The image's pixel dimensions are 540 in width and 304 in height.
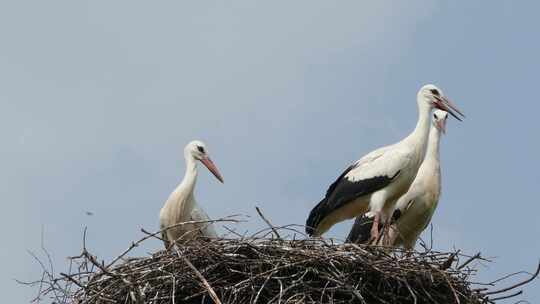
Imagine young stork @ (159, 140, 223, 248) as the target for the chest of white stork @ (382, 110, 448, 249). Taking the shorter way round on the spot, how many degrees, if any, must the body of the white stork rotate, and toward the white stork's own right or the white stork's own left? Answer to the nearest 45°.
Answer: approximately 135° to the white stork's own right

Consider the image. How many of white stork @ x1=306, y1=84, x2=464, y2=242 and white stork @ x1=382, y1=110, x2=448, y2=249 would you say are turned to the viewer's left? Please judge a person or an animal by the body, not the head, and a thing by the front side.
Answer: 0

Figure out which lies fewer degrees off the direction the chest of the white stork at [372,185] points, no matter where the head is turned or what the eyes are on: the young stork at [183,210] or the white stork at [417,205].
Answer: the white stork

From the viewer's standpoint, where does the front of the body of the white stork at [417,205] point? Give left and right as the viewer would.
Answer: facing the viewer and to the right of the viewer

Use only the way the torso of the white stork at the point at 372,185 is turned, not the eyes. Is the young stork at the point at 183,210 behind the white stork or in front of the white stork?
behind

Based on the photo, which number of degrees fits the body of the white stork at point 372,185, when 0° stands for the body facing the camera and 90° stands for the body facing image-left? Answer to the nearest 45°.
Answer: approximately 270°
